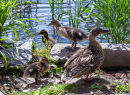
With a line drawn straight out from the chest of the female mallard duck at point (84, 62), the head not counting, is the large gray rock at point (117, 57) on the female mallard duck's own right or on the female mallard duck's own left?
on the female mallard duck's own left

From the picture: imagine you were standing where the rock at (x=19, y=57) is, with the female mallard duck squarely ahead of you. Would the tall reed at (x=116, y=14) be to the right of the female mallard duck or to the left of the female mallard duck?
left

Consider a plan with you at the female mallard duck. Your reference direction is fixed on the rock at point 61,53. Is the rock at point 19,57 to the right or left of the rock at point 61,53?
left

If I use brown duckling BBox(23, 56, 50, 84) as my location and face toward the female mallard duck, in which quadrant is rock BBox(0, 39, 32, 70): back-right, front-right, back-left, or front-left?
back-left

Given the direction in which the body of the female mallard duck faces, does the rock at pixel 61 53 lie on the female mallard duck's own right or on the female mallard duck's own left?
on the female mallard duck's own left
